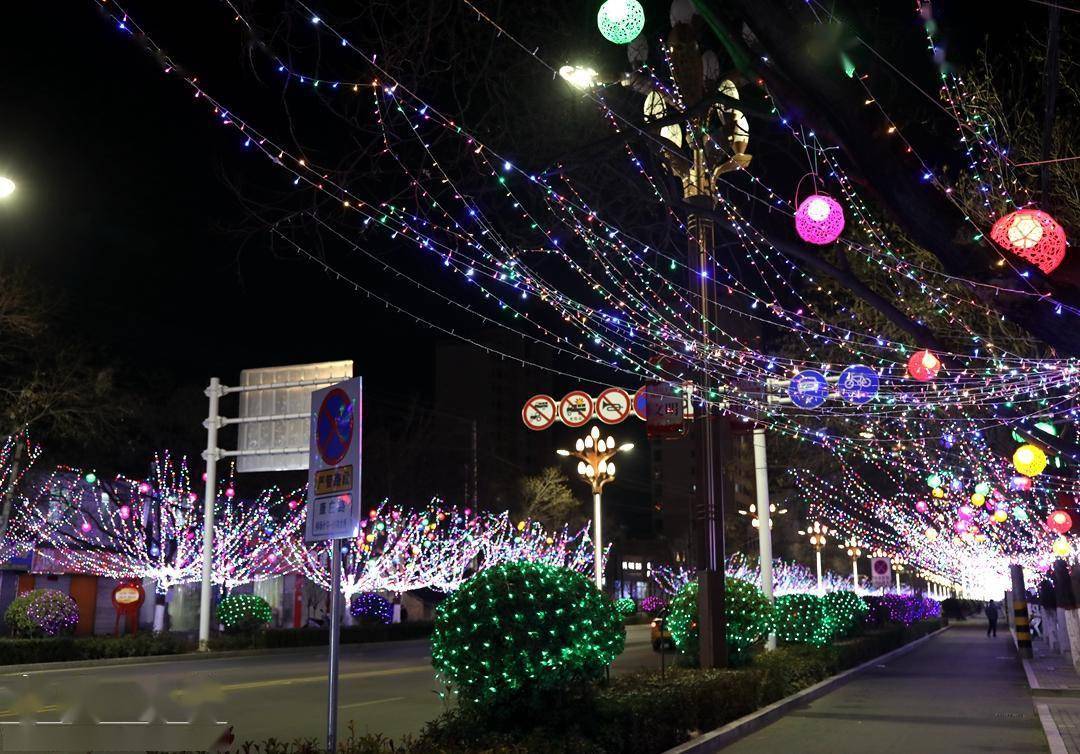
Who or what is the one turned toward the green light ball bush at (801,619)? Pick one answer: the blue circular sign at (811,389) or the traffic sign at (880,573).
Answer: the traffic sign

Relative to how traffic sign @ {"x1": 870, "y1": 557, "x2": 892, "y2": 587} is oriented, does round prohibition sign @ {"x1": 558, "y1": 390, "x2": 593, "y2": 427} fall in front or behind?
in front

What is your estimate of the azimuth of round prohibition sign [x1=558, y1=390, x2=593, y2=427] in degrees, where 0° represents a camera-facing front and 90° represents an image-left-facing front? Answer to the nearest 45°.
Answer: approximately 0°

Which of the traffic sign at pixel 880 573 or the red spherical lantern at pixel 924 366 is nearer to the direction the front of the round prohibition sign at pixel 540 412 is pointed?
the red spherical lantern

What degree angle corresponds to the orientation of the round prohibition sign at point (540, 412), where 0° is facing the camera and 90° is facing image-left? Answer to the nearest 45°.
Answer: approximately 0°

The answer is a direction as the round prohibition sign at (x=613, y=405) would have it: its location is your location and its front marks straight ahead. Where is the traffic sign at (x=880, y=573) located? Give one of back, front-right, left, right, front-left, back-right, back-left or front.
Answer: back-left

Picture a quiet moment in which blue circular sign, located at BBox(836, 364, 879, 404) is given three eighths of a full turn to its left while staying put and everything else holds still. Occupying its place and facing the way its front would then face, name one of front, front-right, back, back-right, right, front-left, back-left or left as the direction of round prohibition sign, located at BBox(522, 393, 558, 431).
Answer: left
